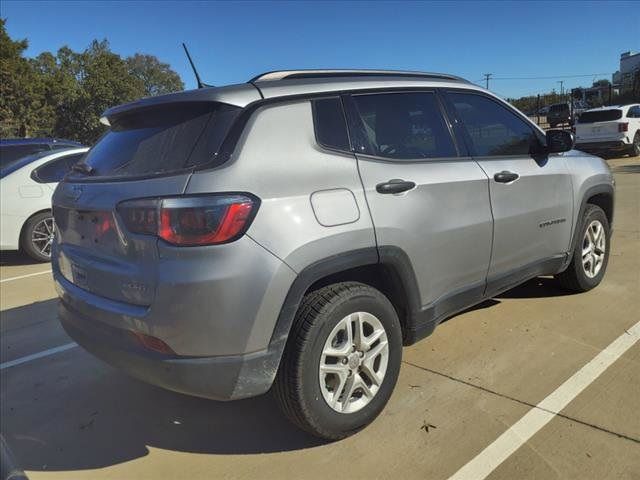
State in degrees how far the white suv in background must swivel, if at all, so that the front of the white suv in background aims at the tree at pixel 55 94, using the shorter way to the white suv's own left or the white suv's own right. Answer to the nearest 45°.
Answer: approximately 135° to the white suv's own left

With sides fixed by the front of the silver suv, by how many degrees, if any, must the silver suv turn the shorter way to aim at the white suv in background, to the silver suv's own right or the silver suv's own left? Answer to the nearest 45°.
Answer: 0° — it already faces it

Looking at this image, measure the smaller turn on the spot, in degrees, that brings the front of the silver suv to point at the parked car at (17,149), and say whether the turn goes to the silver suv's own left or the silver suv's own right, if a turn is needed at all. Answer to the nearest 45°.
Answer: approximately 90° to the silver suv's own left

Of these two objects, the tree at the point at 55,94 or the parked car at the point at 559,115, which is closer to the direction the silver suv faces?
the parked car

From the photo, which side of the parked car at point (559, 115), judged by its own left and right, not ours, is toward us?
back

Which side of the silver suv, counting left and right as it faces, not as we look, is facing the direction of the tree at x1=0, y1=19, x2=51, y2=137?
left

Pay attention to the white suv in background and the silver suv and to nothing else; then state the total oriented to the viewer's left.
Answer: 0

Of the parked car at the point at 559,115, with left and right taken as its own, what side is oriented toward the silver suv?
back

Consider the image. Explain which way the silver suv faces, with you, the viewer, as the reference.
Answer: facing away from the viewer and to the right of the viewer

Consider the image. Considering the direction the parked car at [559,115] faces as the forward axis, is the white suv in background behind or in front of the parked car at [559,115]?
behind

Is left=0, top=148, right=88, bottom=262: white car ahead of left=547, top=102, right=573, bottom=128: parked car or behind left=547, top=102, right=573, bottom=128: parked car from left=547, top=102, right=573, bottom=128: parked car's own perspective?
behind

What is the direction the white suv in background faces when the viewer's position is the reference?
facing away from the viewer and to the right of the viewer

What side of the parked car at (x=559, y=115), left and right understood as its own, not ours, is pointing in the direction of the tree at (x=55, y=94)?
left

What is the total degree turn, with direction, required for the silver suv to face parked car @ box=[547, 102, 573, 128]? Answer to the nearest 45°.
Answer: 0° — it already faces it

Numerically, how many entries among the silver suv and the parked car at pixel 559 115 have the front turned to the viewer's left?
0
